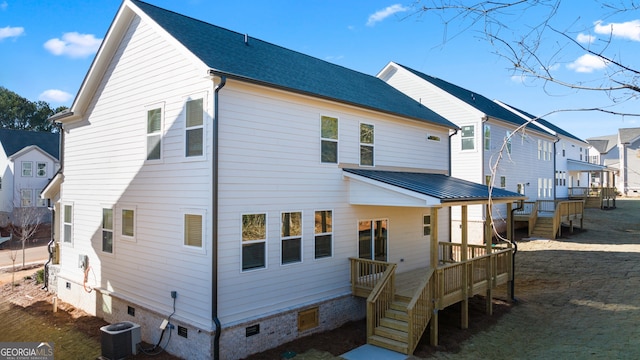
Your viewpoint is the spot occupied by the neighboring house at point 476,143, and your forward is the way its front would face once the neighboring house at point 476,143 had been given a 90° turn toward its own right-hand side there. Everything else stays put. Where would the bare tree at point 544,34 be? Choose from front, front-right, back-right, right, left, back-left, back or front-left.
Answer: back-right

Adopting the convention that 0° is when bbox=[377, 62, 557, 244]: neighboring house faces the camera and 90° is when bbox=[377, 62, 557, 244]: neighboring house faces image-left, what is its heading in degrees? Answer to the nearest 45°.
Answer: approximately 135°

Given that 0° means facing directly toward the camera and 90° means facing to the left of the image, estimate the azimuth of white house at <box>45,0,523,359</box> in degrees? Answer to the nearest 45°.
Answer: approximately 135°

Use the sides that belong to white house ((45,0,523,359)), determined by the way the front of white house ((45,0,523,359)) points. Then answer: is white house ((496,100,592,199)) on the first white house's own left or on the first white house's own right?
on the first white house's own right

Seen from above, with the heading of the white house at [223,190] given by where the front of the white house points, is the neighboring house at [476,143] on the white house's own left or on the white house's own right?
on the white house's own right

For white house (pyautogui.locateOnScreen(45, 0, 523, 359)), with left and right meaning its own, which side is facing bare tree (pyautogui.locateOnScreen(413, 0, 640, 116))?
back
